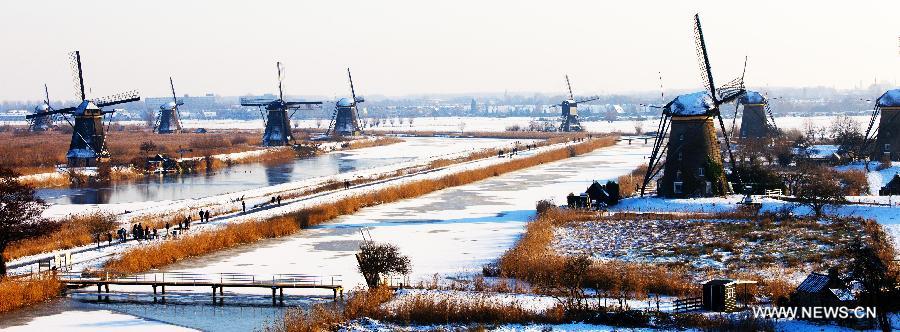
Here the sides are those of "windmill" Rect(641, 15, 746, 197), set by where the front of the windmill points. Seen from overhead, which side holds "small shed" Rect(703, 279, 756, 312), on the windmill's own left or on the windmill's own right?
on the windmill's own right

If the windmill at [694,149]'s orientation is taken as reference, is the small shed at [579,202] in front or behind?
behind

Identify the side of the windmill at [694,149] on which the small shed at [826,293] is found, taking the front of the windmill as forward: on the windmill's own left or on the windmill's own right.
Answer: on the windmill's own right
